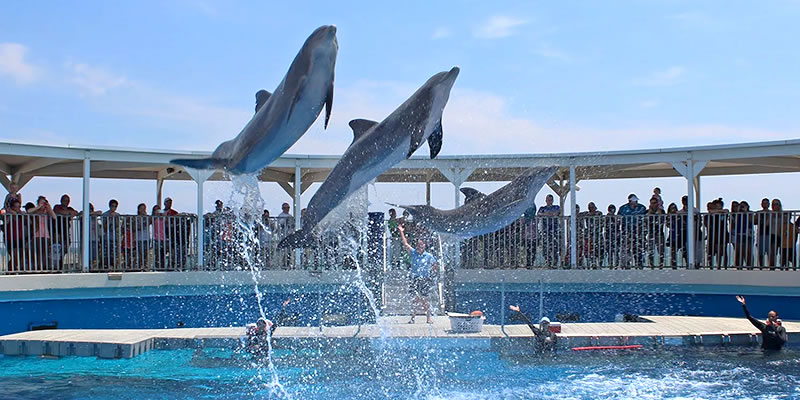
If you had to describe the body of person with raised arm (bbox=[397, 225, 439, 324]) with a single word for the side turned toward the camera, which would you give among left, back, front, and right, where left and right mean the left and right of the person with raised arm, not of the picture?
front

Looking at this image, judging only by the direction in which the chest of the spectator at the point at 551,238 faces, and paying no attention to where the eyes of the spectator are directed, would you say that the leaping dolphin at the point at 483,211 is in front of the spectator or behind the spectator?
in front

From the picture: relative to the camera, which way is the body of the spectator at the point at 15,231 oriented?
toward the camera

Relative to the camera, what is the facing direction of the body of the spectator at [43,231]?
toward the camera

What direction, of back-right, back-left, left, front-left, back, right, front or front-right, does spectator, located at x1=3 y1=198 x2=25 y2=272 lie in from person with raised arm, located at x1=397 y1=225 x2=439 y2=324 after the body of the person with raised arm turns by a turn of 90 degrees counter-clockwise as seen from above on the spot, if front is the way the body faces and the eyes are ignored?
back

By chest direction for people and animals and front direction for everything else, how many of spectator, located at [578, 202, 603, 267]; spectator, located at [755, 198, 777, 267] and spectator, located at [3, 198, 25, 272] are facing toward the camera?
3

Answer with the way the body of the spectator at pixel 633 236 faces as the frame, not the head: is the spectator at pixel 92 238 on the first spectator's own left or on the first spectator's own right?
on the first spectator's own right

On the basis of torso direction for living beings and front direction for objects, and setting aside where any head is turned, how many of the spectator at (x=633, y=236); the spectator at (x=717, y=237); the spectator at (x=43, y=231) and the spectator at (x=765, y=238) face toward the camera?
4

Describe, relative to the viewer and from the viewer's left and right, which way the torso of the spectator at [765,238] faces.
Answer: facing the viewer
